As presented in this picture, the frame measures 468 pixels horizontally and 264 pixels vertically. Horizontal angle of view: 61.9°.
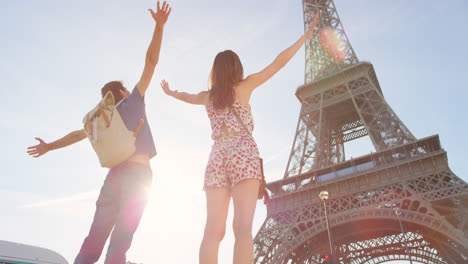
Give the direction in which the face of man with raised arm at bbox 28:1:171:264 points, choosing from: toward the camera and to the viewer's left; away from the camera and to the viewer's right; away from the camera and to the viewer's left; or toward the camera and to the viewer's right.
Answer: away from the camera and to the viewer's right

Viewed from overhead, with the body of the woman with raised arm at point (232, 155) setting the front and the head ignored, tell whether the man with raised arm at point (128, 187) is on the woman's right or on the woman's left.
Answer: on the woman's left

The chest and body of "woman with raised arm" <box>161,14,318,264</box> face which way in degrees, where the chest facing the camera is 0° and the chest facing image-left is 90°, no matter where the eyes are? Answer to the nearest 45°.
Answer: approximately 180°

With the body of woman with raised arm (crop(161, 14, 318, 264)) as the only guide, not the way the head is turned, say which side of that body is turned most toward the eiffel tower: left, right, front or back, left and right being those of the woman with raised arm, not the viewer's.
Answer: front

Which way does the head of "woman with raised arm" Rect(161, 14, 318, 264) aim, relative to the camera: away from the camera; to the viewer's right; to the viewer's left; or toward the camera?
away from the camera
